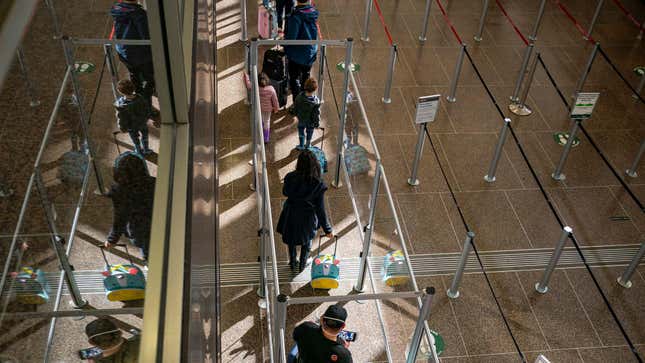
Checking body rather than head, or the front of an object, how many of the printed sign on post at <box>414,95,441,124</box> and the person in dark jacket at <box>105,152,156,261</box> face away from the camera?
1

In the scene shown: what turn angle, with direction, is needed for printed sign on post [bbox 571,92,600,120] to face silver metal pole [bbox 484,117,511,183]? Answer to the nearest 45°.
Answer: approximately 90° to its right

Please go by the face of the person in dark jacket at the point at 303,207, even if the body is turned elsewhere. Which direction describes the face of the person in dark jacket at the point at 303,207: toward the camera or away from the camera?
away from the camera

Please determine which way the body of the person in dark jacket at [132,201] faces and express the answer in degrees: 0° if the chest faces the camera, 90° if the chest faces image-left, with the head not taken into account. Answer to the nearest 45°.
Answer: approximately 180°

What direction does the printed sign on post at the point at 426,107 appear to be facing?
toward the camera

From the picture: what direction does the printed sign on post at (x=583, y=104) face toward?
toward the camera

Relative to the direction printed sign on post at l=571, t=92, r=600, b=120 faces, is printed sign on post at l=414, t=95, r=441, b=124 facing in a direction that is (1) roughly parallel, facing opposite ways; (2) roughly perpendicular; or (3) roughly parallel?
roughly parallel

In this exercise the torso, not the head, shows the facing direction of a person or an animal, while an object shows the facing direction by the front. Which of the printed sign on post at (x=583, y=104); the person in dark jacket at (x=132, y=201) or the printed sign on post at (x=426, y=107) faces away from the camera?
the person in dark jacket

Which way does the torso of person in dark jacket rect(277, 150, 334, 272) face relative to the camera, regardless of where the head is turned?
away from the camera

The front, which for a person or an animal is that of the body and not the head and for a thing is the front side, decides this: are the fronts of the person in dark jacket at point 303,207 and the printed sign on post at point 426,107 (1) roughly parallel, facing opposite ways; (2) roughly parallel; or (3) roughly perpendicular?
roughly parallel, facing opposite ways

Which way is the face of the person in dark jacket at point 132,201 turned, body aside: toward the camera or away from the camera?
away from the camera
